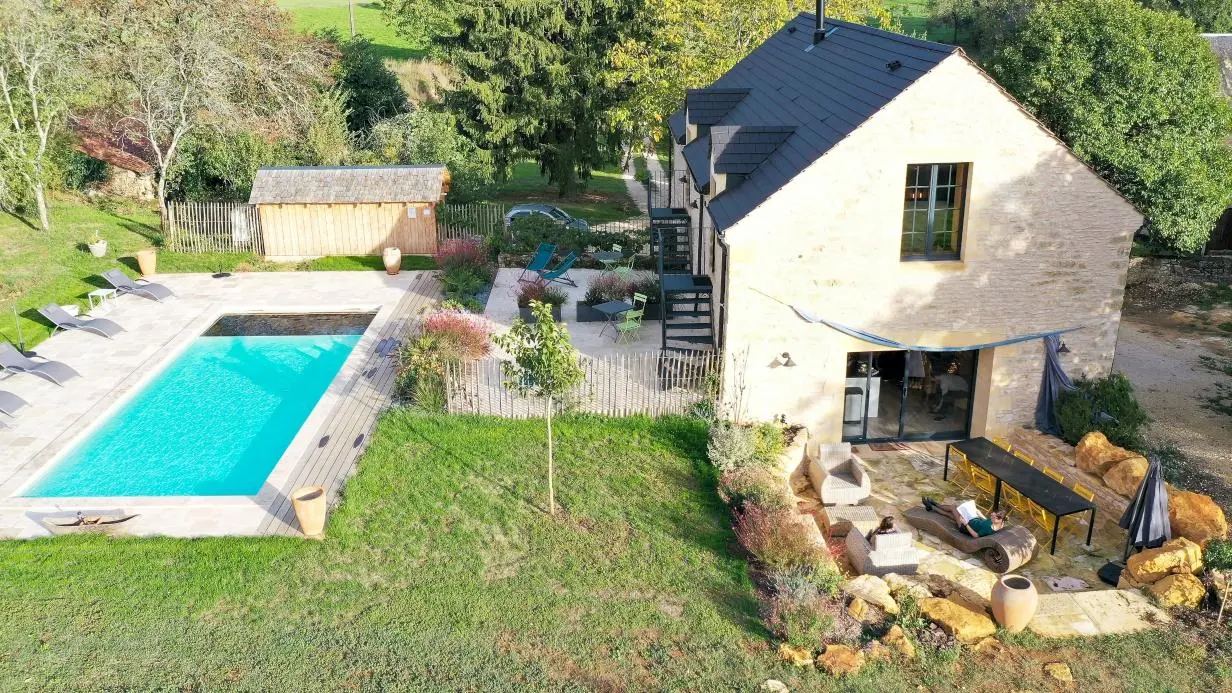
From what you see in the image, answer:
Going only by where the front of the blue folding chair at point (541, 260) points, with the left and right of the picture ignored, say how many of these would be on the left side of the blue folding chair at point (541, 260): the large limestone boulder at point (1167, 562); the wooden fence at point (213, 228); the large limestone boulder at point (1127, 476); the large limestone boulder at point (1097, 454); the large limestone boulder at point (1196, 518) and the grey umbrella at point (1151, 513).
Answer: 5

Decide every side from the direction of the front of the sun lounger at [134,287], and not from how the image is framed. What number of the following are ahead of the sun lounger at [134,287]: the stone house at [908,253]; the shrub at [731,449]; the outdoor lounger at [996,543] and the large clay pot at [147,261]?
3

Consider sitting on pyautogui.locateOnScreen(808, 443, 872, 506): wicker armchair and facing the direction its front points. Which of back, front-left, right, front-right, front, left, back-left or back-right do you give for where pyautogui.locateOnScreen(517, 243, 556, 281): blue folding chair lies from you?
back

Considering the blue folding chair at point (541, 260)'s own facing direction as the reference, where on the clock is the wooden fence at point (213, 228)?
The wooden fence is roughly at 2 o'clock from the blue folding chair.

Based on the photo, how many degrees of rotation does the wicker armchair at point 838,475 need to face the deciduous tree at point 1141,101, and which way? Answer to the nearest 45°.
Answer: approximately 90° to its left

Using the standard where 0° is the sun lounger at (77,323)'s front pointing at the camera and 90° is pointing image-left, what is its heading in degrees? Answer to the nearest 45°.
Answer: approximately 315°

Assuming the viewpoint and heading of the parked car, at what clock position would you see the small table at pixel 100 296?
The small table is roughly at 5 o'clock from the parked car.

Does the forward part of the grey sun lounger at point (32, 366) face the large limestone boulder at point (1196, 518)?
yes

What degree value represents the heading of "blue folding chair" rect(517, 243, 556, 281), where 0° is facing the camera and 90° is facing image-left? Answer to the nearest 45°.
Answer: approximately 45°

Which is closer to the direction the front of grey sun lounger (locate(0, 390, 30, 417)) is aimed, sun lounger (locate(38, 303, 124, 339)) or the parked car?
the parked car
